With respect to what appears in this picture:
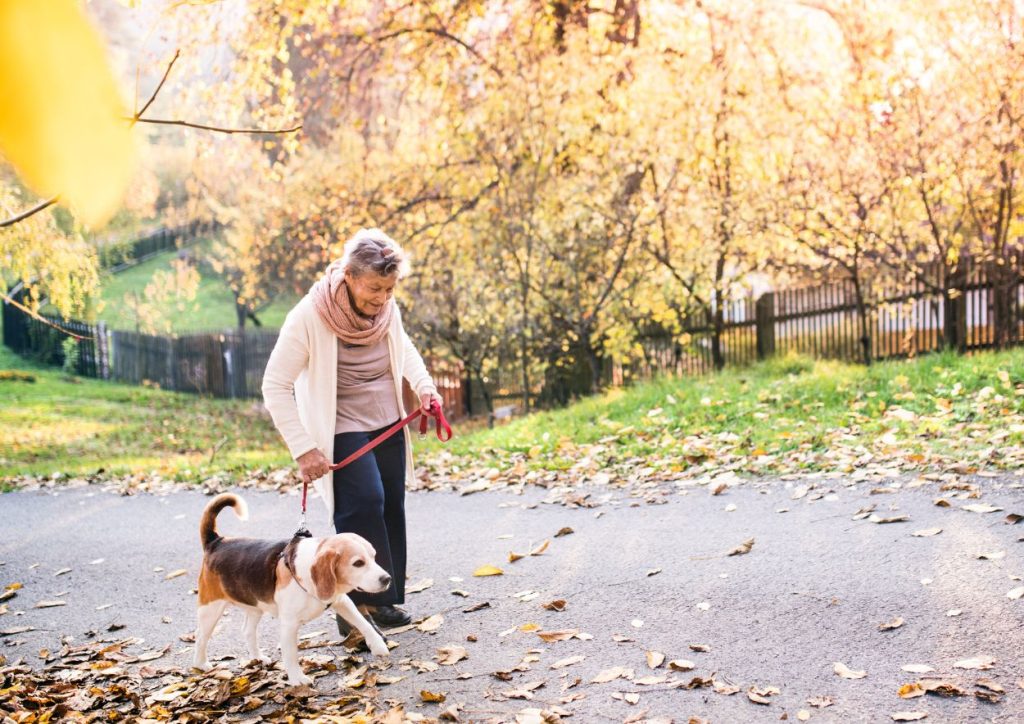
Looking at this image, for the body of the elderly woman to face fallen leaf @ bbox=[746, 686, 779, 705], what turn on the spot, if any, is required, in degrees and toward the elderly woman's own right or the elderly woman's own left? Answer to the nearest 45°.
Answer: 0° — they already face it

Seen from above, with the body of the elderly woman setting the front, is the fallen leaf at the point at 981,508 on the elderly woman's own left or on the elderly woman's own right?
on the elderly woman's own left

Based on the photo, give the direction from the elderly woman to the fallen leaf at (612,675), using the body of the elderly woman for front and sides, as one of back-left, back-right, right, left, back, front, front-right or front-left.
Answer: front

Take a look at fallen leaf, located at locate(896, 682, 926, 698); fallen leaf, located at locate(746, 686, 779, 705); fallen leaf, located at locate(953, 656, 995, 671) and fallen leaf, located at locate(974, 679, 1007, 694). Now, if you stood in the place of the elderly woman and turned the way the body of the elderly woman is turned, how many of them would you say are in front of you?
4

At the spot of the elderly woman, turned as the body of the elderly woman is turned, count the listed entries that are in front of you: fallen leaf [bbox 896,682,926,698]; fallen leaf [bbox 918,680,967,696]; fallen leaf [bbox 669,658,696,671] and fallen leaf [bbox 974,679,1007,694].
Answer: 4

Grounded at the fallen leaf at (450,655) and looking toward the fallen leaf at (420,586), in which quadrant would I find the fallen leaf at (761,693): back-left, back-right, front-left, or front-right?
back-right

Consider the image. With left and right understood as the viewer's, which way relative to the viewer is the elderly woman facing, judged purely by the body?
facing the viewer and to the right of the viewer

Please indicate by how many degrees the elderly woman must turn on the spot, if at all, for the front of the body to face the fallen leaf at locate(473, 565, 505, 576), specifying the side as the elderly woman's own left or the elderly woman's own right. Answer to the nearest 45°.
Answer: approximately 90° to the elderly woman's own left

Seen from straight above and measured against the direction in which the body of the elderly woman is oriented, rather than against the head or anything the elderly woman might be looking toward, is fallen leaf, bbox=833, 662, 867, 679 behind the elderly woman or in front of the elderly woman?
in front

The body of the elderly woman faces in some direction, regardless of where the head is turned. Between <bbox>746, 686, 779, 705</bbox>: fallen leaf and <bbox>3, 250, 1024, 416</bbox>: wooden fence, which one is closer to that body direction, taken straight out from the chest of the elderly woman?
the fallen leaf

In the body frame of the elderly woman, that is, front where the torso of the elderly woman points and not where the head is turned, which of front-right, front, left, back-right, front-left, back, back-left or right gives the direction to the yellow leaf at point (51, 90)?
front-right
